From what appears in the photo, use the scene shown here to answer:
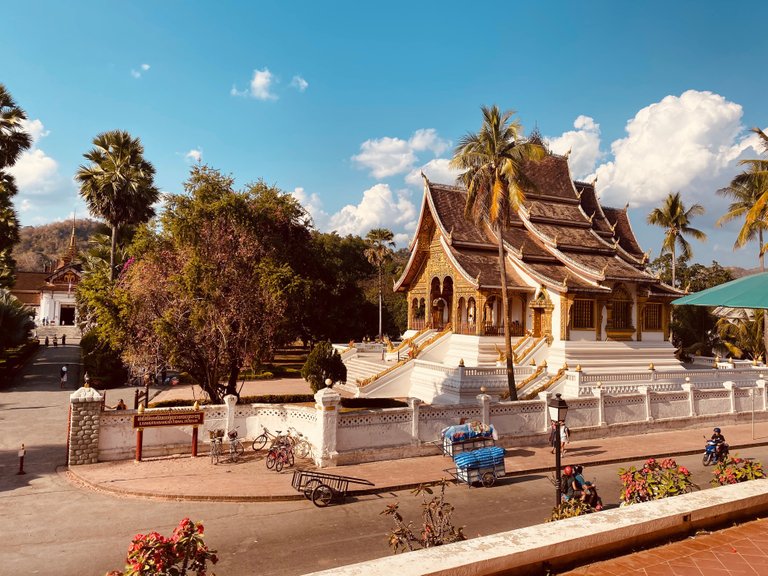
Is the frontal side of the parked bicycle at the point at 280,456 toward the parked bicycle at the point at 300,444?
no

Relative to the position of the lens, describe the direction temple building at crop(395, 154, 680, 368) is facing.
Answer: facing the viewer and to the left of the viewer

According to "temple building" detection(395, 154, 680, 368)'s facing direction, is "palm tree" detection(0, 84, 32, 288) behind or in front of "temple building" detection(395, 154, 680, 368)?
in front

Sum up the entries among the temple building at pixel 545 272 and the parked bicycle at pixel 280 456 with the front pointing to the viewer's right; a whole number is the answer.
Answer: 0

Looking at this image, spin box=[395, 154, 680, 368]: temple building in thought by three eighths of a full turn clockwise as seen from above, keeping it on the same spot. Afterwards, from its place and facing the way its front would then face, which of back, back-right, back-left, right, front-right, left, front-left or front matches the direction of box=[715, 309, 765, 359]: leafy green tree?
front-right

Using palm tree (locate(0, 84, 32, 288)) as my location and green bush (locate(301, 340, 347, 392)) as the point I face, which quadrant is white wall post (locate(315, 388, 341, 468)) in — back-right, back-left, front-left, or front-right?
front-right
